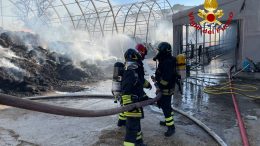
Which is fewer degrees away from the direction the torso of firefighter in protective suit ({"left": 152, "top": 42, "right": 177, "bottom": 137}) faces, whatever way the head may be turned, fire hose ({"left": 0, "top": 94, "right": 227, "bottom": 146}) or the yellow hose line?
the fire hose

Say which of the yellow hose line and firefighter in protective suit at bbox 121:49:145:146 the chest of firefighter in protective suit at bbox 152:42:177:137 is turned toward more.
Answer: the firefighter in protective suit

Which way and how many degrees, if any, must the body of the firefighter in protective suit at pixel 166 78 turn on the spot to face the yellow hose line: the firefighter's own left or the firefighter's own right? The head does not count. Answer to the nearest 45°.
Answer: approximately 135° to the firefighter's own right

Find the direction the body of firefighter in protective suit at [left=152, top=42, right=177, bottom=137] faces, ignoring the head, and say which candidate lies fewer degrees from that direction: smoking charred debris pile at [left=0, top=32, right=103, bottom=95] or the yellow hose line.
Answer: the smoking charred debris pile

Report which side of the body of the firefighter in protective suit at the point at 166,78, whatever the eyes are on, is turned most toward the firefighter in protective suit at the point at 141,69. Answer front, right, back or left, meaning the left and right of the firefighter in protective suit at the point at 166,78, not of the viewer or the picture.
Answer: front

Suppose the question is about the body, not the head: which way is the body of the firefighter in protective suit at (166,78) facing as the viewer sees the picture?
to the viewer's left
